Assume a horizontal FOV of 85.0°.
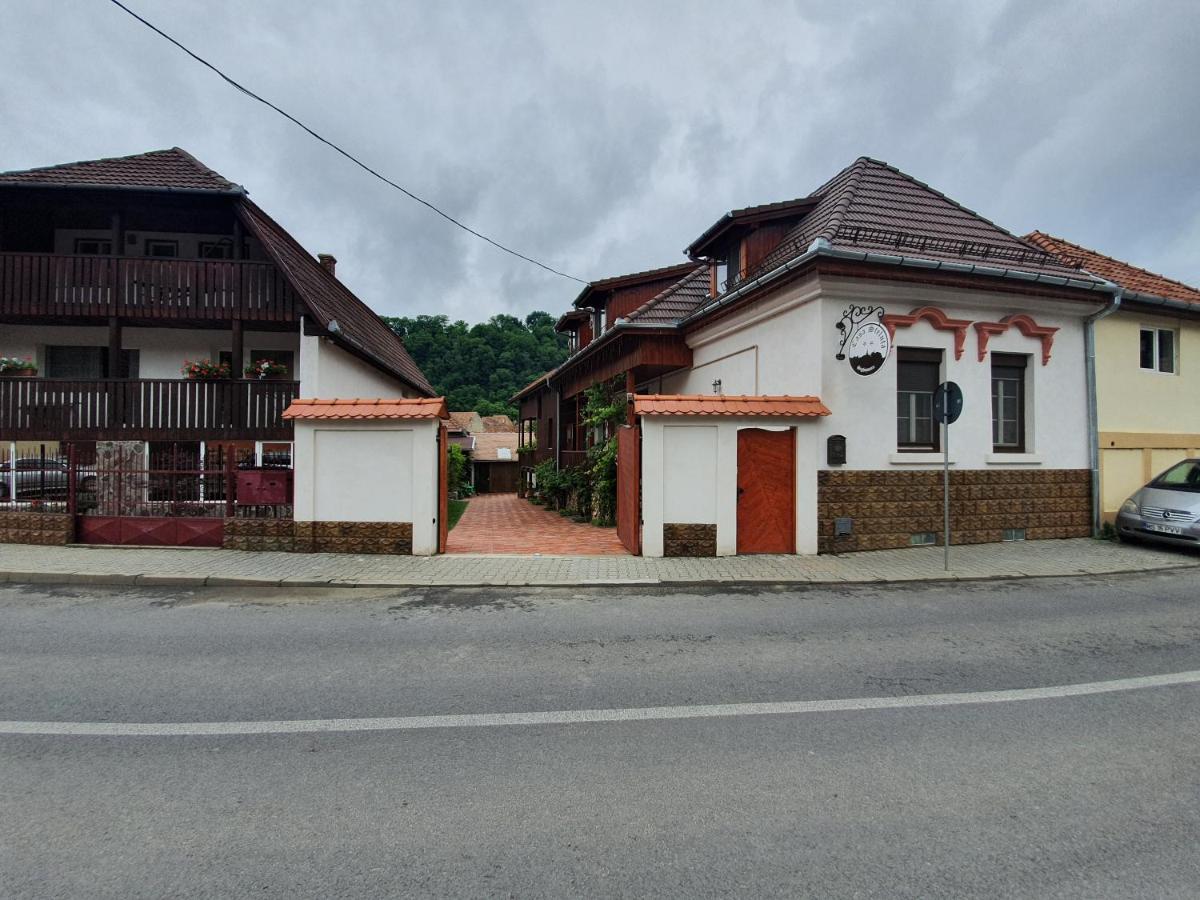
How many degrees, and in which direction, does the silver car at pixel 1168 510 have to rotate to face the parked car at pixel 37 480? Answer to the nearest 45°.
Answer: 0° — it already faces it

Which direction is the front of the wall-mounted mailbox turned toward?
toward the camera

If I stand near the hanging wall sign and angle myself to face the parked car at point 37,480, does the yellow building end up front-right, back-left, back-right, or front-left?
back-right

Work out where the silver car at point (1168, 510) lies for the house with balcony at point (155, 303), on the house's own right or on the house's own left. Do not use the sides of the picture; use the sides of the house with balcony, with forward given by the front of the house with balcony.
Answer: on the house's own left

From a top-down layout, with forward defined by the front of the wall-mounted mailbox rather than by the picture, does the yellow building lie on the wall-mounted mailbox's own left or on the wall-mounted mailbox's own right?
on the wall-mounted mailbox's own left

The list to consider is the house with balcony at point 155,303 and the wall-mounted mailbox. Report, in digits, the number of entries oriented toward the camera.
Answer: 2

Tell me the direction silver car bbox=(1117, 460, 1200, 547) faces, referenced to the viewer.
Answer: facing the viewer and to the left of the viewer

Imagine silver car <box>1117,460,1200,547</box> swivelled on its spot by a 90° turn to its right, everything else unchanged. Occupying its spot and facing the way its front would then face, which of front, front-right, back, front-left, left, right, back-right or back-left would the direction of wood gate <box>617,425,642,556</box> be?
left

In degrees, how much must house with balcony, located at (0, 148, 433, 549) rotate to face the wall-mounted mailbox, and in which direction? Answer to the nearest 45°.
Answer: approximately 45° to its left

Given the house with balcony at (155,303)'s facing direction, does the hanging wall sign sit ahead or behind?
ahead

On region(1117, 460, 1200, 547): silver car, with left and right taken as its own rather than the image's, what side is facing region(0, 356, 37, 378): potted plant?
front

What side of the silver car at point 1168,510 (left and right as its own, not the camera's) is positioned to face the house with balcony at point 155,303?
front

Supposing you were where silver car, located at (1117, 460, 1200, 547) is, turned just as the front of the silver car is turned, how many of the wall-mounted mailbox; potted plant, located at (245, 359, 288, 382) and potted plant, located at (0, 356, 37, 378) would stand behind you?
0

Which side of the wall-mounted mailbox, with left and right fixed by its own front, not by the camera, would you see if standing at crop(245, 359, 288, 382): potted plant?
right

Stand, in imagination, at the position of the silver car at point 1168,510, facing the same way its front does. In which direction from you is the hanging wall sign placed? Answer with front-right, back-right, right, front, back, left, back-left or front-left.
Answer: front

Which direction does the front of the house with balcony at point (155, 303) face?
toward the camera

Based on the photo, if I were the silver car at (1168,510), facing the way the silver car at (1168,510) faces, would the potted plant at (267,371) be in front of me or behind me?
in front
